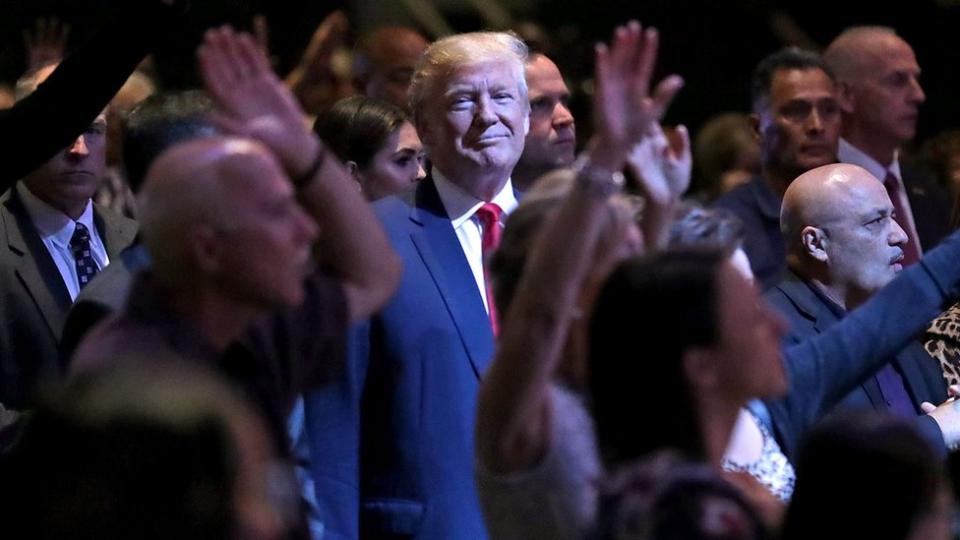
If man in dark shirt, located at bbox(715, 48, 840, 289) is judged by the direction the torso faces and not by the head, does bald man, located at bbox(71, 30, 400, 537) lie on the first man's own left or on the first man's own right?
on the first man's own right

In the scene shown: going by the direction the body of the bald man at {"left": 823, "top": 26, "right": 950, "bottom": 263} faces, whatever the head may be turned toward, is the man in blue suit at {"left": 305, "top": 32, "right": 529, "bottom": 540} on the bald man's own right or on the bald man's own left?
on the bald man's own right

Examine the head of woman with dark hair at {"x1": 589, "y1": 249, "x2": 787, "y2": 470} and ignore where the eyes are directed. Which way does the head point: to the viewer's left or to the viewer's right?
to the viewer's right

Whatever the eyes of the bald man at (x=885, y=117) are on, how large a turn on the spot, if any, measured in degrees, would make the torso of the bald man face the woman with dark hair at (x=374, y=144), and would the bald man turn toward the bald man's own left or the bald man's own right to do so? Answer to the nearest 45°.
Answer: approximately 90° to the bald man's own right

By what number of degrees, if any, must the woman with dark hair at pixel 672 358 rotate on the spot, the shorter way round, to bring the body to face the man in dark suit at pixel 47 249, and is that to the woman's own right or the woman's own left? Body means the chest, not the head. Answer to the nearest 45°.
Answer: approximately 135° to the woman's own left
